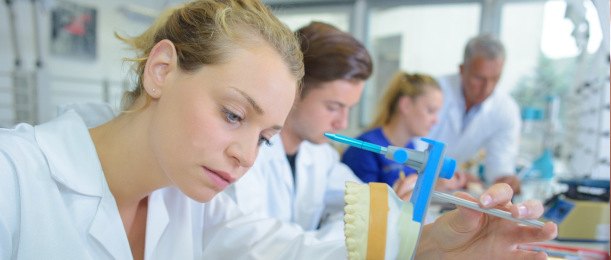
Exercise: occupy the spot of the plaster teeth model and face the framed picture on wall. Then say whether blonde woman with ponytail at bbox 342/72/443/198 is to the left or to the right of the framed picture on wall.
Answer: right

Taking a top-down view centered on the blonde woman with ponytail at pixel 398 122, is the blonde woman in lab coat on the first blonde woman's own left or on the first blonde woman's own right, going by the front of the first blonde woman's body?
on the first blonde woman's own right

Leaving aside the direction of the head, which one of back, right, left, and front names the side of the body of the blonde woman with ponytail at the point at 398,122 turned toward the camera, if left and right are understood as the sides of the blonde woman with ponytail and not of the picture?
right

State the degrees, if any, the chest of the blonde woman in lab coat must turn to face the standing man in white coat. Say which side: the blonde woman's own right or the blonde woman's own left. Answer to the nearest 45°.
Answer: approximately 90° to the blonde woman's own left

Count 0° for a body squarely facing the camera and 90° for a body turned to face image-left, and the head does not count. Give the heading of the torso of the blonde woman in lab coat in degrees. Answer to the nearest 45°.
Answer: approximately 315°

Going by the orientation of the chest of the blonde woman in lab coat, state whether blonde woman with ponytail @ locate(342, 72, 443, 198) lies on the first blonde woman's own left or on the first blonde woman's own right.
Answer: on the first blonde woman's own left
